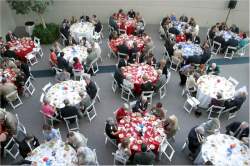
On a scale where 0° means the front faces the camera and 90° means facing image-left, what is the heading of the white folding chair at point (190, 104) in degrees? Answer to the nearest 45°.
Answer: approximately 225°

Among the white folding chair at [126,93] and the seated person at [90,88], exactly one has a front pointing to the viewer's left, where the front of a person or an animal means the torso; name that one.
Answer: the seated person

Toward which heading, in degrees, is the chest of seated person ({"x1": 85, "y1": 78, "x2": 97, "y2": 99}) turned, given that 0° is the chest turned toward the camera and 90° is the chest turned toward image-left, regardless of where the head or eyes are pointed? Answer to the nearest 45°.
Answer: approximately 90°

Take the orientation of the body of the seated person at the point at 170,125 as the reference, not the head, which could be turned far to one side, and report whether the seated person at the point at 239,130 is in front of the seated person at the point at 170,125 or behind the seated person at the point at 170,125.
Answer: behind

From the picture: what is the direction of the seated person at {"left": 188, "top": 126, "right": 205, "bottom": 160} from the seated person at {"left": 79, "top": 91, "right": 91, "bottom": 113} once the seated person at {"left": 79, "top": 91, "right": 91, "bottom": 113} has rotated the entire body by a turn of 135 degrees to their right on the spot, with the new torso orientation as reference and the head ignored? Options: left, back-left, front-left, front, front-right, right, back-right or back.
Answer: front-right

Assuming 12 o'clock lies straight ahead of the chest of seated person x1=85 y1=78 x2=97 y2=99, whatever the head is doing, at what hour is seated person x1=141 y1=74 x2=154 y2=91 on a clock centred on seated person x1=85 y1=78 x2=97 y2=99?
seated person x1=141 y1=74 x2=154 y2=91 is roughly at 6 o'clock from seated person x1=85 y1=78 x2=97 y2=99.

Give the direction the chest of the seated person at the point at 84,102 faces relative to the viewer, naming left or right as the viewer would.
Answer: facing away from the viewer and to the left of the viewer

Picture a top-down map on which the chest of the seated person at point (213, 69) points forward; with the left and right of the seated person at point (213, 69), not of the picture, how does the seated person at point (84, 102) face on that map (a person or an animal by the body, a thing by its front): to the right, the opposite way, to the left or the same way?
to the right

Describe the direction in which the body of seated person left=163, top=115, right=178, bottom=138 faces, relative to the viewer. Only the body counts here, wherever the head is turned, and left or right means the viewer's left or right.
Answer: facing to the left of the viewer

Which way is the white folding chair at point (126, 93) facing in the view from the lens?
facing away from the viewer and to the right of the viewer

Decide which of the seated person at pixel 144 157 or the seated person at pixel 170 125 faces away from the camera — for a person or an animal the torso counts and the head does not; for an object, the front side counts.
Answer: the seated person at pixel 144 157

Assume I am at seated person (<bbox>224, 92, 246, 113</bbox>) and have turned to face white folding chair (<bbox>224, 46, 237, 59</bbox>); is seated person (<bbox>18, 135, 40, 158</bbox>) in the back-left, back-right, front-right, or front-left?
back-left

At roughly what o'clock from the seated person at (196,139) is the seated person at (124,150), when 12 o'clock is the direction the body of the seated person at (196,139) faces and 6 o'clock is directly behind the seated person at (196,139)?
the seated person at (124,150) is roughly at 5 o'clock from the seated person at (196,139).

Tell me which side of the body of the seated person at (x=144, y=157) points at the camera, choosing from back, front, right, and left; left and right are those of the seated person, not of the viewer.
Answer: back

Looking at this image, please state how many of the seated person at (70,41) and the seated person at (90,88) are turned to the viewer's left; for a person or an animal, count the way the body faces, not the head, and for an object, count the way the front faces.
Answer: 1

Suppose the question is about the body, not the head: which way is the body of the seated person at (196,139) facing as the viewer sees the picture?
to the viewer's right
